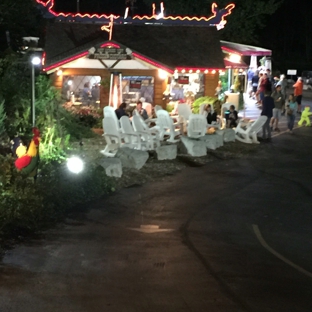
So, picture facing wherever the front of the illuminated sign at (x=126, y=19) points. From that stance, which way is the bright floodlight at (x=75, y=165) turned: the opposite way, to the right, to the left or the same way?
the same way

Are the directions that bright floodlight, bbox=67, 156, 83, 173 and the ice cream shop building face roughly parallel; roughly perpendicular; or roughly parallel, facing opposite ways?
roughly parallel

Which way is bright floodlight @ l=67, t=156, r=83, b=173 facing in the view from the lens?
facing the viewer

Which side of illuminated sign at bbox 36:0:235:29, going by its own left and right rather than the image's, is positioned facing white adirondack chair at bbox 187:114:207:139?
front

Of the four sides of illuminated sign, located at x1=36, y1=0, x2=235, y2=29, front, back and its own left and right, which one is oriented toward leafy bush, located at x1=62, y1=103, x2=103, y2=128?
front

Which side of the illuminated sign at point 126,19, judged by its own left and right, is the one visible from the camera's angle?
front

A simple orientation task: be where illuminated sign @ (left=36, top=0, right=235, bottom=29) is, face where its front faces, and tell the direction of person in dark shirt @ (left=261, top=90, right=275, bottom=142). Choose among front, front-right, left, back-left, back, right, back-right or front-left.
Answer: front-left

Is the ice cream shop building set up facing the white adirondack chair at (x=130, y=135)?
yes

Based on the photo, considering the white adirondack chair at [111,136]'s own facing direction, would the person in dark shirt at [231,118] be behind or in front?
in front

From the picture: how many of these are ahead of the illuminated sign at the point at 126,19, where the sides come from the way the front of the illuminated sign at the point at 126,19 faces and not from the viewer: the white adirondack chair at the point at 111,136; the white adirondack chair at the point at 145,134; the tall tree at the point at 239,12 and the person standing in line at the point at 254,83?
2

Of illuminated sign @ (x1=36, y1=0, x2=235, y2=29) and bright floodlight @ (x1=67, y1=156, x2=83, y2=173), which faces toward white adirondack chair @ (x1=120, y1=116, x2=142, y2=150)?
the illuminated sign

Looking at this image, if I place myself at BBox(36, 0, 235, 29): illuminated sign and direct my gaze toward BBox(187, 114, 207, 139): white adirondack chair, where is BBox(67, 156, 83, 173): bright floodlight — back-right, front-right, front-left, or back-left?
front-right

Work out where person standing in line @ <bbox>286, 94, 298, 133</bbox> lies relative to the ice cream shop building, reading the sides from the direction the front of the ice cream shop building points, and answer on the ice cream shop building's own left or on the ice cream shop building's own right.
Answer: on the ice cream shop building's own left

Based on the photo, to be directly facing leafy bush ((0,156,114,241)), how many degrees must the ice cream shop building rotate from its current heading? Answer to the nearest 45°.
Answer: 0° — it already faces it

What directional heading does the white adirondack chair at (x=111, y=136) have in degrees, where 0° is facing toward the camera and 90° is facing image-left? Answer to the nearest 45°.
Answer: approximately 225°
